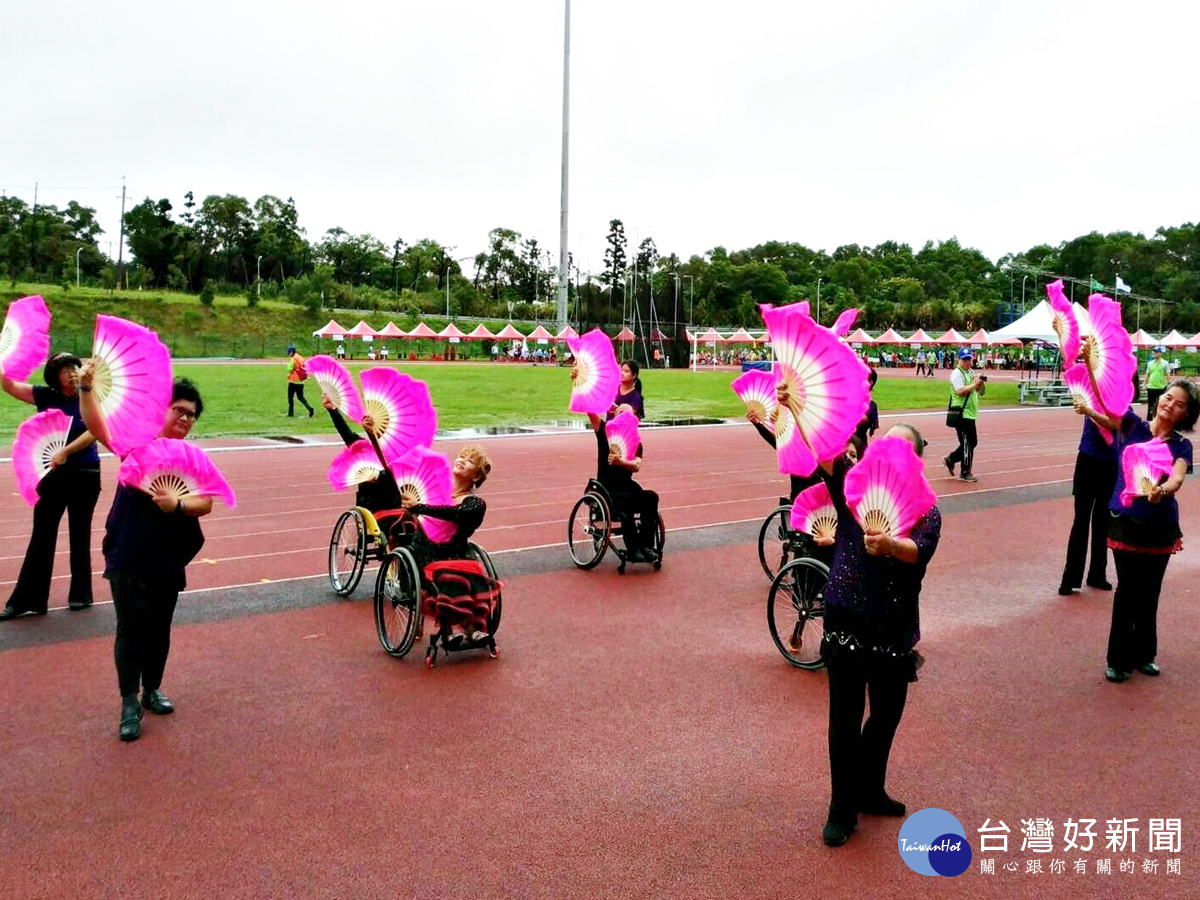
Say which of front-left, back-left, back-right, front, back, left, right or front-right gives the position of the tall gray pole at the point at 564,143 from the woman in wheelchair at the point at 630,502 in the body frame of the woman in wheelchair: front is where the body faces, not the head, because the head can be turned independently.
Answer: back-left

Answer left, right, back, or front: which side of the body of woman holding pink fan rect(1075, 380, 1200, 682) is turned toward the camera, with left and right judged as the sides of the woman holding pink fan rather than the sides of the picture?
front

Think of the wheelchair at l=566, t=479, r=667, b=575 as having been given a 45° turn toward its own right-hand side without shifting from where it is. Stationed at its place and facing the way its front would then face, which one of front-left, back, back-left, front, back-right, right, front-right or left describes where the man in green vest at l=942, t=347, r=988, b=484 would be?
back-left

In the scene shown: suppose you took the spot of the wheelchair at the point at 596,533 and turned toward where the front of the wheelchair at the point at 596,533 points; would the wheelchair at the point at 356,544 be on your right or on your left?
on your right

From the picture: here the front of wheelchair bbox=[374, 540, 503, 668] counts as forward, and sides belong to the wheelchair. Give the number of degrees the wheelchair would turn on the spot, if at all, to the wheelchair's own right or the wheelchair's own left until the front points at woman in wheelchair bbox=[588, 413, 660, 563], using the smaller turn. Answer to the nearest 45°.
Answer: approximately 90° to the wheelchair's own left

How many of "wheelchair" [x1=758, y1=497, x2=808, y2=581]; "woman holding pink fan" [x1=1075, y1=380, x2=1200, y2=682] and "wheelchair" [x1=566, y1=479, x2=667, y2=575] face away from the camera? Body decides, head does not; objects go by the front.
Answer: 0

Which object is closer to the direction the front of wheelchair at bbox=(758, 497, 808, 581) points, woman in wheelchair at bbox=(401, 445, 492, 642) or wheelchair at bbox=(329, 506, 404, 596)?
the woman in wheelchair

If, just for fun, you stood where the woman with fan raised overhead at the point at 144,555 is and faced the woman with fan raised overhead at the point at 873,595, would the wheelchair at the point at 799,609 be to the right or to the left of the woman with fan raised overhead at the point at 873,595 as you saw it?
left

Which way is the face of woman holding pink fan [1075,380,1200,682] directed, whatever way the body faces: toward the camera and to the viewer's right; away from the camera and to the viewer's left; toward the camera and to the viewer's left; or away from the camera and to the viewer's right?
toward the camera and to the viewer's left

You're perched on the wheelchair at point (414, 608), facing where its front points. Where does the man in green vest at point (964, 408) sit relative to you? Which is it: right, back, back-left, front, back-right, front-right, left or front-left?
left

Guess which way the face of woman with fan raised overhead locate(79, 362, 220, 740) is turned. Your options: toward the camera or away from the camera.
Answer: toward the camera

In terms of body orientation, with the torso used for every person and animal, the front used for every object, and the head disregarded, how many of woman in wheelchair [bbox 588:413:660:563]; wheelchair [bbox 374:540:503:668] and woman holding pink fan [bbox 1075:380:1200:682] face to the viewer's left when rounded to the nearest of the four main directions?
0

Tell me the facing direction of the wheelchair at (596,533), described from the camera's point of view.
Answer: facing the viewer and to the right of the viewer

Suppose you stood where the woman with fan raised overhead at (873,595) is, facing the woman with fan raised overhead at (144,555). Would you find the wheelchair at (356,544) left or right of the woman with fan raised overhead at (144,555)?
right

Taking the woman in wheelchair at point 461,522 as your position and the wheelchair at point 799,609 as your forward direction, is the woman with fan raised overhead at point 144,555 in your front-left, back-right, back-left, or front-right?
back-right

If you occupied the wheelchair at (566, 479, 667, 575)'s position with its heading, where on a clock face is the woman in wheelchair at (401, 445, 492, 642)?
The woman in wheelchair is roughly at 2 o'clock from the wheelchair.

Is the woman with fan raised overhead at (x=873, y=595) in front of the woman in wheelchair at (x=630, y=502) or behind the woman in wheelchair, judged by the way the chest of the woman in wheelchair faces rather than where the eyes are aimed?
in front

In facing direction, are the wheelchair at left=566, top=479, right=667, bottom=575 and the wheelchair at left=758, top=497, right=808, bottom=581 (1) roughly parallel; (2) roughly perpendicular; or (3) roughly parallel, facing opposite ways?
roughly parallel
